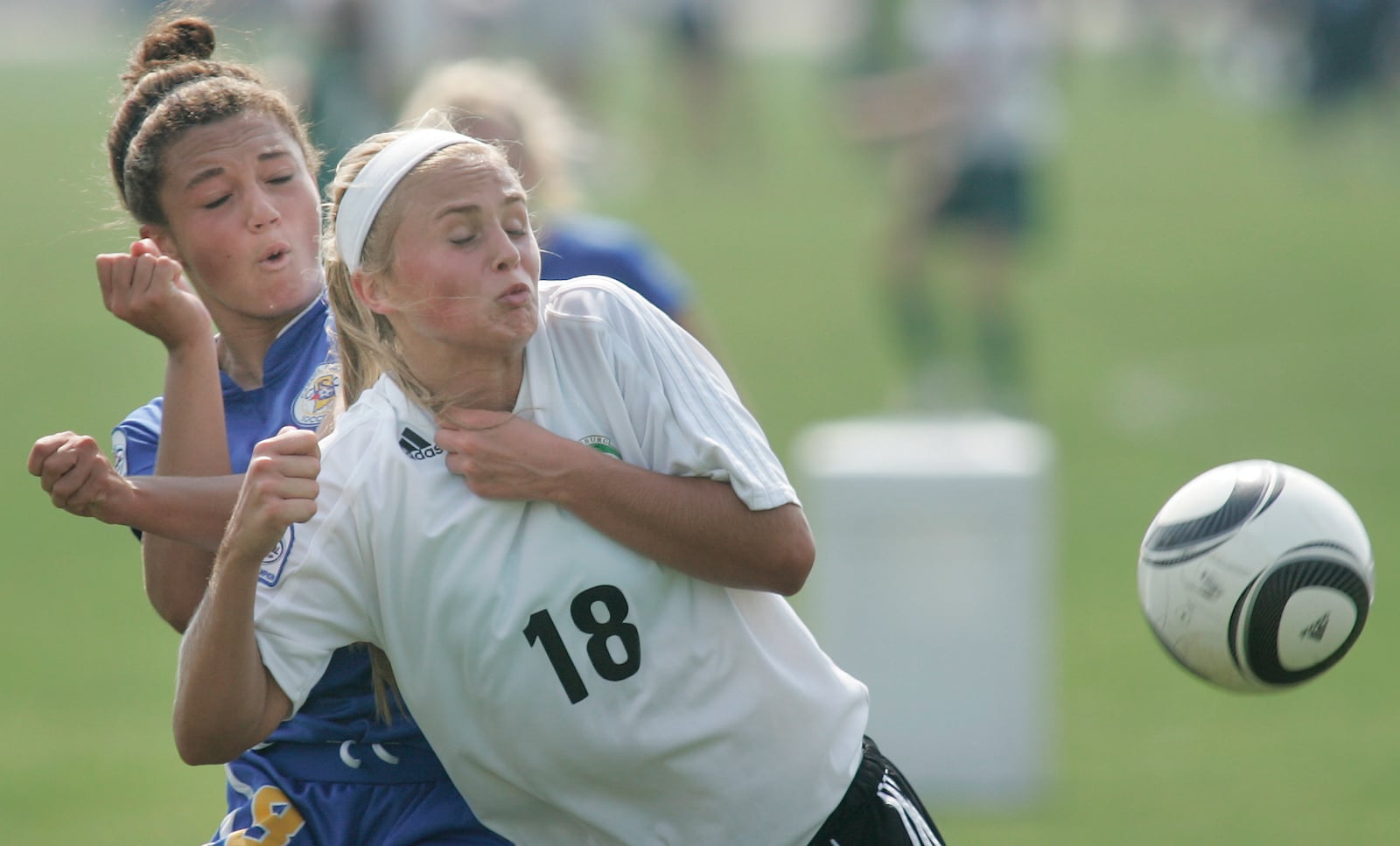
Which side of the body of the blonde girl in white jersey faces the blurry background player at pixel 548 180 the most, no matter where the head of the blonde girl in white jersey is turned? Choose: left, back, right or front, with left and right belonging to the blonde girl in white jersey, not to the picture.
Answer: back

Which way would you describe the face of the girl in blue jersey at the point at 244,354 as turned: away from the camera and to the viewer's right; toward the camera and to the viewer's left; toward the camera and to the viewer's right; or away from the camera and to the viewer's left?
toward the camera and to the viewer's right

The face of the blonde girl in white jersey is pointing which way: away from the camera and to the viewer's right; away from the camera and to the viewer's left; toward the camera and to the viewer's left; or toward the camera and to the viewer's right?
toward the camera and to the viewer's right

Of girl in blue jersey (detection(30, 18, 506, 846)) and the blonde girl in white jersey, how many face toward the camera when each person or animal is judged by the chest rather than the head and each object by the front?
2

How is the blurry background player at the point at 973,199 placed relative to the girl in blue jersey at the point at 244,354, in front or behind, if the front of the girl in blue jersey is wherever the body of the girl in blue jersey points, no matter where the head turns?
behind

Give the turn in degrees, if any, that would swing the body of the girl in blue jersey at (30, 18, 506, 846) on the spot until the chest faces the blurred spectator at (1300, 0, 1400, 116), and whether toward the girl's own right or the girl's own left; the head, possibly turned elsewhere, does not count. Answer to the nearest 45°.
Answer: approximately 135° to the girl's own left

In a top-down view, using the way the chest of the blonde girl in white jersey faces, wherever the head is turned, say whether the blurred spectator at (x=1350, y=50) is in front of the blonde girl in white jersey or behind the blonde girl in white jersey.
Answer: behind

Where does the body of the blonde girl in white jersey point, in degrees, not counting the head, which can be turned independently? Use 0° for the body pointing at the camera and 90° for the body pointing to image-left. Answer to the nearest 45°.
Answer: approximately 0°
